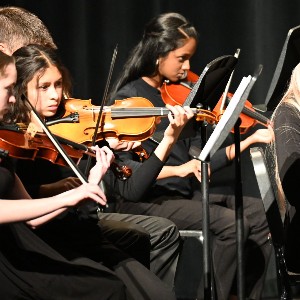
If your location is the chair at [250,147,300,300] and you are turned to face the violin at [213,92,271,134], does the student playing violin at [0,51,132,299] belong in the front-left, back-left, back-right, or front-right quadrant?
back-left

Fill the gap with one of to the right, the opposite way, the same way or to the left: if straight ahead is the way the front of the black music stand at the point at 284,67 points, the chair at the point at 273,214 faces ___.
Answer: the opposite way

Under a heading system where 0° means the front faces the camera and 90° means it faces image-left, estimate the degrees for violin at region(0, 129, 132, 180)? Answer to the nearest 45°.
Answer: approximately 315°
